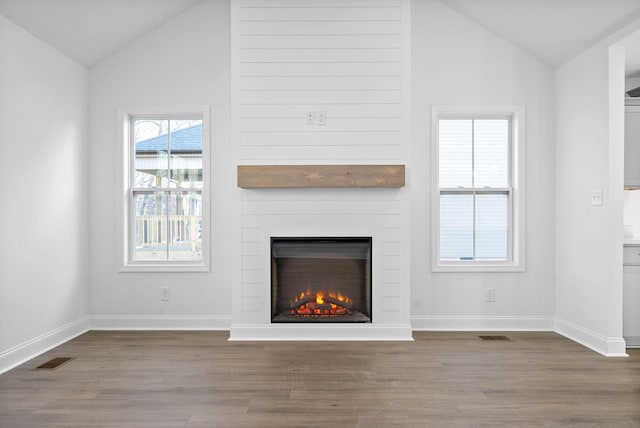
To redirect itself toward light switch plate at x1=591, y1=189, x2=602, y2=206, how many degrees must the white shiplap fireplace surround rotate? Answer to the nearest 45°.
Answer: approximately 90° to its left

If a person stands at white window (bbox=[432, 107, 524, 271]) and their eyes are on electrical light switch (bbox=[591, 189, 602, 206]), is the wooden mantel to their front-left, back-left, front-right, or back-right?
back-right

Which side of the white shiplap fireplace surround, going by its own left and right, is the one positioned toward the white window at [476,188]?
left

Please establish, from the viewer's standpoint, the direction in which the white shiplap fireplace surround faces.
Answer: facing the viewer

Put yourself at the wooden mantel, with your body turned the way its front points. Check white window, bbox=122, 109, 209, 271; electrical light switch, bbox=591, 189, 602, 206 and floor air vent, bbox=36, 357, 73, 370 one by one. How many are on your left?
1

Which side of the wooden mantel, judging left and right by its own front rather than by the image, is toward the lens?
front

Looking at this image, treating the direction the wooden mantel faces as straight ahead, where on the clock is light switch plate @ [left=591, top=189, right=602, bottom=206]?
The light switch plate is roughly at 9 o'clock from the wooden mantel.

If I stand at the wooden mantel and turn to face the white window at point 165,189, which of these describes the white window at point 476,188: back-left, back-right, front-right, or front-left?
back-right

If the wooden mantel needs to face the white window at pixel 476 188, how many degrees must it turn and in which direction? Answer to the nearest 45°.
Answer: approximately 90° to its left
